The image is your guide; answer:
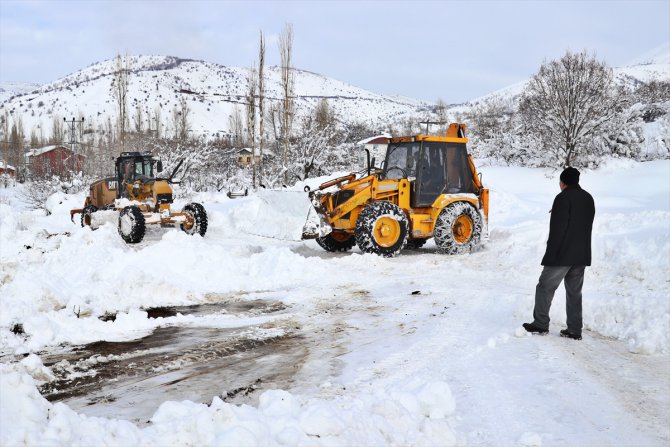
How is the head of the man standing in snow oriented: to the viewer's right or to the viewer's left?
to the viewer's left

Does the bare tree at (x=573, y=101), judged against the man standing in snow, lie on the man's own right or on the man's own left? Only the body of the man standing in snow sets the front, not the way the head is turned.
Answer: on the man's own right

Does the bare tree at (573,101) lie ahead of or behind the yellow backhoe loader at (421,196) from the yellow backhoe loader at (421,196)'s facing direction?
behind

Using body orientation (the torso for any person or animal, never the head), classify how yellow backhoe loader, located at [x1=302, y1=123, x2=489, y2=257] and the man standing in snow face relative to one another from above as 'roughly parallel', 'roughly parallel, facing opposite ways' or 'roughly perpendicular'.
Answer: roughly perpendicular

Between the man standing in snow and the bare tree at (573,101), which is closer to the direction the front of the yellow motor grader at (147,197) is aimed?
the man standing in snow

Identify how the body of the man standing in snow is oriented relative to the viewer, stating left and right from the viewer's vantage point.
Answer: facing away from the viewer and to the left of the viewer

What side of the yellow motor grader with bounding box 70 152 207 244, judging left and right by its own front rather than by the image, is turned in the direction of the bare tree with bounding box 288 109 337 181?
left
